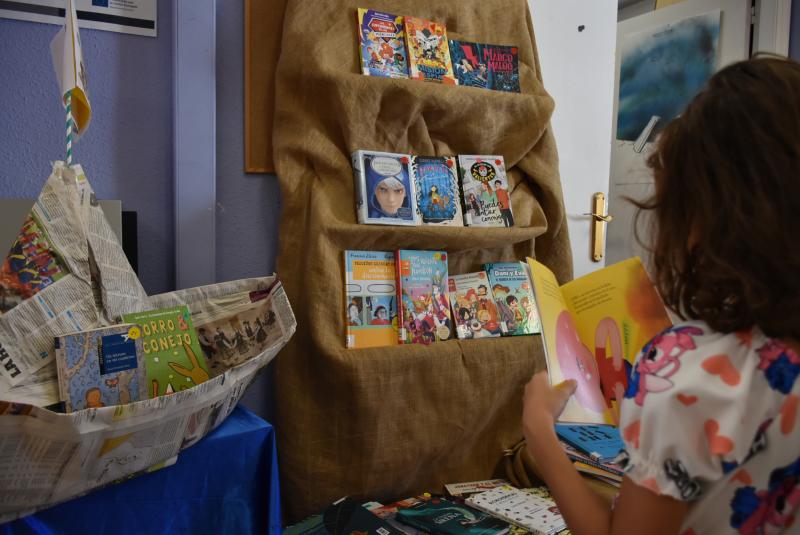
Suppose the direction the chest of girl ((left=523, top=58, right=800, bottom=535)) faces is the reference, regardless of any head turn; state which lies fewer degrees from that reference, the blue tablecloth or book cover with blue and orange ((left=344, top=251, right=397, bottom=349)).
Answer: the book cover with blue and orange

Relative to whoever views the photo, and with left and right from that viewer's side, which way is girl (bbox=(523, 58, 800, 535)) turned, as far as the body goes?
facing away from the viewer and to the left of the viewer

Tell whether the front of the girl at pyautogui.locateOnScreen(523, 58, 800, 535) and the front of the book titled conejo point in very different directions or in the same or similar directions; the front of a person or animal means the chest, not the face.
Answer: very different directions

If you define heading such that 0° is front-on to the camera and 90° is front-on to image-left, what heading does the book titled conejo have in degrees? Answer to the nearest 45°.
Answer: approximately 0°

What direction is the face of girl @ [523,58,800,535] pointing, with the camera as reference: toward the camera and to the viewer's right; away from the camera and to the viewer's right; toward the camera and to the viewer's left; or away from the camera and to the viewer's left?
away from the camera and to the viewer's left

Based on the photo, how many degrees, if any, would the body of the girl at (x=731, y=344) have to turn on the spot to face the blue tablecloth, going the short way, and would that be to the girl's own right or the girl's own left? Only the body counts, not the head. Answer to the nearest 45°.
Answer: approximately 45° to the girl's own left

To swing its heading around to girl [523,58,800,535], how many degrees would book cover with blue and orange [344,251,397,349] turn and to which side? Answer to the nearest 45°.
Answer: approximately 45° to its left
